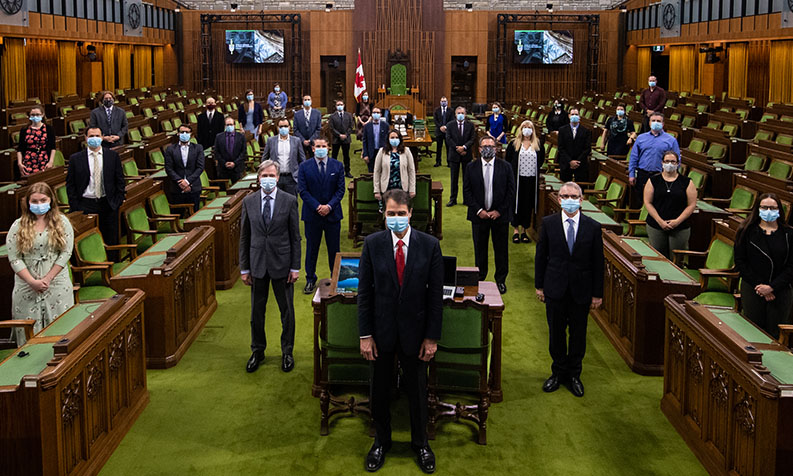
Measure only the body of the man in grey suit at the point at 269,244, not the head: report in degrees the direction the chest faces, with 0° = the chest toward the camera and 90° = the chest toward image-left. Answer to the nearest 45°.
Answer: approximately 0°

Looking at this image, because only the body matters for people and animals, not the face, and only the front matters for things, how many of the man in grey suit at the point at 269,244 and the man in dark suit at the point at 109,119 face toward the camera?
2

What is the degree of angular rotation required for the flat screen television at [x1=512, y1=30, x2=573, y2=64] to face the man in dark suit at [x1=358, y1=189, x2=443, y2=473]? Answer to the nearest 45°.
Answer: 0° — it already faces them
